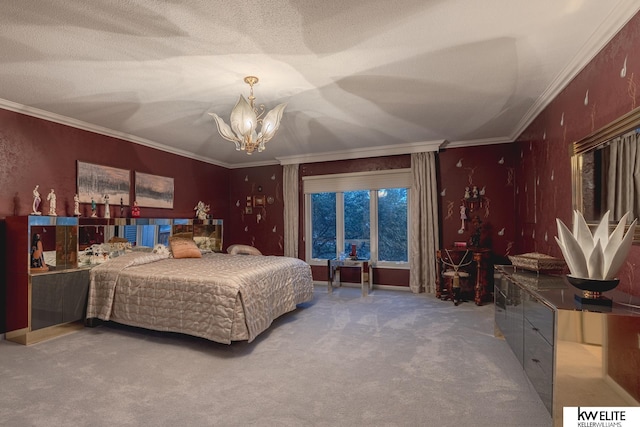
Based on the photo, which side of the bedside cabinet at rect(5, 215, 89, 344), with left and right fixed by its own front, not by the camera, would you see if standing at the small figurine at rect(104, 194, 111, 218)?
left

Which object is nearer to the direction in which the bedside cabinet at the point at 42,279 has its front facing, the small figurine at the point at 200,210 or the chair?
the chair

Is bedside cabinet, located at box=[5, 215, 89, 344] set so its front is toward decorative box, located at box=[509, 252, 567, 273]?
yes

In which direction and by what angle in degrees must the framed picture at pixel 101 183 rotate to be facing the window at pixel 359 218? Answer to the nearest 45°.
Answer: approximately 45° to its left

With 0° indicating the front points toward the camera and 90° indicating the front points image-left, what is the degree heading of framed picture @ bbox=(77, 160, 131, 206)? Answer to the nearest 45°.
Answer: approximately 315°

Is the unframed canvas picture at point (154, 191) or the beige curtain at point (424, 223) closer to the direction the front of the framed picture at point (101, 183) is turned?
the beige curtain

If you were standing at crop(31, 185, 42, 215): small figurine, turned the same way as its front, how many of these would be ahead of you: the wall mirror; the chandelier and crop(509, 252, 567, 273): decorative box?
3

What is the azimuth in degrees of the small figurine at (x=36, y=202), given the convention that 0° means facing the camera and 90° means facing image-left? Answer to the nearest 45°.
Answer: approximately 315°

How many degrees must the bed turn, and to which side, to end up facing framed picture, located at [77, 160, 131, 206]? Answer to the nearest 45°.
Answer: approximately 180°

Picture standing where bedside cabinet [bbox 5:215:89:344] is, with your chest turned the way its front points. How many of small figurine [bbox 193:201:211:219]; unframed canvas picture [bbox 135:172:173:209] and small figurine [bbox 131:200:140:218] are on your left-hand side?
3

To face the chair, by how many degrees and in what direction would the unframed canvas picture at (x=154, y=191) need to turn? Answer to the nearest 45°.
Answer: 0° — it already faces it
